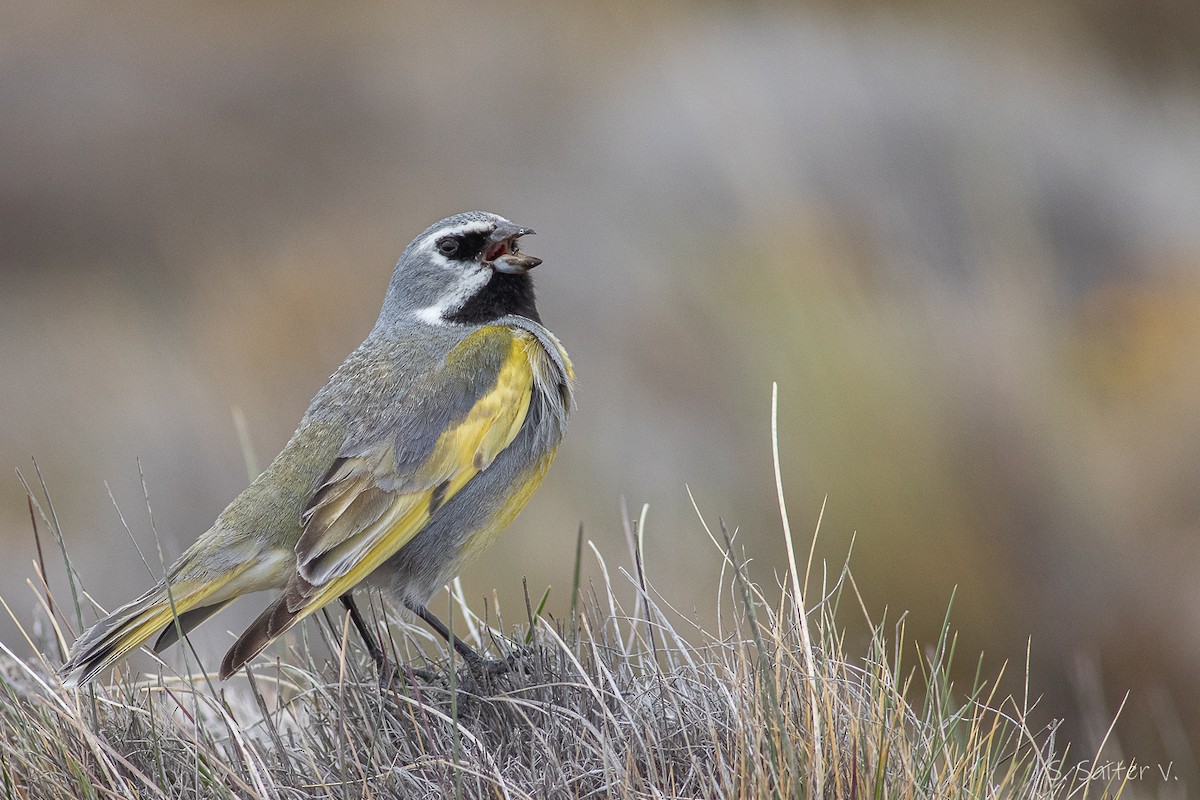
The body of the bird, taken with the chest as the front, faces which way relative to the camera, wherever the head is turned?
to the viewer's right
